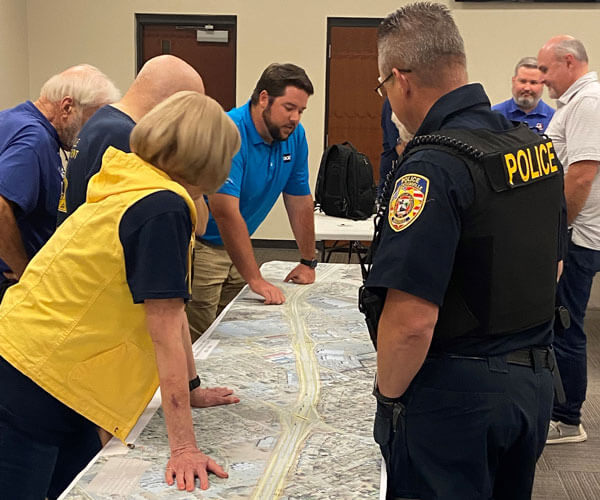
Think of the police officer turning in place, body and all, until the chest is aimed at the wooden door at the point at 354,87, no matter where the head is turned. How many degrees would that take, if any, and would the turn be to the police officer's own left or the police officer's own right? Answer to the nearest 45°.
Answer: approximately 45° to the police officer's own right

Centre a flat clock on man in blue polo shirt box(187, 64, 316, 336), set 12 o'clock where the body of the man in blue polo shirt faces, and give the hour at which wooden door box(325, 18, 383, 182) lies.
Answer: The wooden door is roughly at 8 o'clock from the man in blue polo shirt.

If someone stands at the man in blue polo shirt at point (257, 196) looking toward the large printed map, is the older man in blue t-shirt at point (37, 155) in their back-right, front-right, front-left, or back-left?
front-right

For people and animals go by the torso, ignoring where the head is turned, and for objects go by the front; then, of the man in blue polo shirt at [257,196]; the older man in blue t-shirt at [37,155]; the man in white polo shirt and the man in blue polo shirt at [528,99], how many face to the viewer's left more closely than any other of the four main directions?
1

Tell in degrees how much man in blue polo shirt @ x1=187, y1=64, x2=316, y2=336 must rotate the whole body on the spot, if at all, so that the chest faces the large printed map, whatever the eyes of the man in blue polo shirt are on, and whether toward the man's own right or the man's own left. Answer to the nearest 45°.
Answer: approximately 45° to the man's own right

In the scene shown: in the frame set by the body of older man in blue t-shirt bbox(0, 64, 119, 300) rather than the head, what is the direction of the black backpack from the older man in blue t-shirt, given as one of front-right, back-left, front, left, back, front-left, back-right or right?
front-left

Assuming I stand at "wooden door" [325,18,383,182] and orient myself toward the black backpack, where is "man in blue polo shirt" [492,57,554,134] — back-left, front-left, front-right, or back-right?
front-left

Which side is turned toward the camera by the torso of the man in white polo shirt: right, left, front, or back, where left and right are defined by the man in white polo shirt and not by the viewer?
left

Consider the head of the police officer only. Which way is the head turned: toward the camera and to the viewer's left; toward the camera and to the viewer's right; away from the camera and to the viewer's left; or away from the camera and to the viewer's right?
away from the camera and to the viewer's left

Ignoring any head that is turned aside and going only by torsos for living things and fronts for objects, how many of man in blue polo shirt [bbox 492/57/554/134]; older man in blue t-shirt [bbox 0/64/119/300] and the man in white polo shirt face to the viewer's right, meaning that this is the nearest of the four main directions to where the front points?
1

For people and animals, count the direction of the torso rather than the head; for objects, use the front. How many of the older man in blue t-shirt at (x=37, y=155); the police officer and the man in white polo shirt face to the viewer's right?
1

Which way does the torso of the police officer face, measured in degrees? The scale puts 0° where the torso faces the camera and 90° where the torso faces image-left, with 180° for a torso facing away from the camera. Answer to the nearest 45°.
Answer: approximately 135°

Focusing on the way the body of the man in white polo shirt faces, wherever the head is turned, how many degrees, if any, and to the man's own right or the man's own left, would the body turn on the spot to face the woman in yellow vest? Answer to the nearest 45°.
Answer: approximately 90° to the man's own left

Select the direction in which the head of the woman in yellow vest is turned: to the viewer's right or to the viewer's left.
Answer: to the viewer's right

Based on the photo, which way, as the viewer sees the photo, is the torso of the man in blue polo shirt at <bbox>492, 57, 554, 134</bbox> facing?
toward the camera

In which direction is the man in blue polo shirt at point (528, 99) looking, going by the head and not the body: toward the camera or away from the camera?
toward the camera
